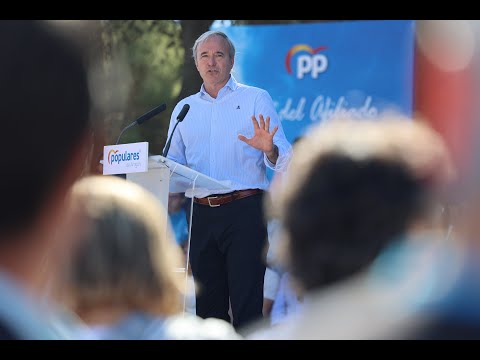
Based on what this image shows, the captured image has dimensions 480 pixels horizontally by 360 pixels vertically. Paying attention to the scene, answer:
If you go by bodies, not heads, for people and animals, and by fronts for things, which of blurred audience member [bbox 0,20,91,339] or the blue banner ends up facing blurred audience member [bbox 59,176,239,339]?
the blue banner

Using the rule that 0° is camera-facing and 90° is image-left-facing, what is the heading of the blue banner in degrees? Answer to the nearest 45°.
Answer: approximately 0°

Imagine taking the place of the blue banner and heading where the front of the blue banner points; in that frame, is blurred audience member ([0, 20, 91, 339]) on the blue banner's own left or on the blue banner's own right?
on the blue banner's own right

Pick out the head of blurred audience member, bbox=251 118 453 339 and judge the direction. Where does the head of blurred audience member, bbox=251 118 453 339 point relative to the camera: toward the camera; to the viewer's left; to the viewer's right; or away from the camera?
away from the camera

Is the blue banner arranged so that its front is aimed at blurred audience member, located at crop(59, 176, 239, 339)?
yes

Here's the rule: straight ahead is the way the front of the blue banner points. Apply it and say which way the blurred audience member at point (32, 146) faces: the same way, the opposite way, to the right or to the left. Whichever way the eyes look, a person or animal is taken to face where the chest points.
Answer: the opposite way

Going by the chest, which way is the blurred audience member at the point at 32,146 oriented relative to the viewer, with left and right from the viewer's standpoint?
facing away from the viewer and to the right of the viewer

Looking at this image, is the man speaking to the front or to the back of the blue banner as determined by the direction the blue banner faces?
to the front

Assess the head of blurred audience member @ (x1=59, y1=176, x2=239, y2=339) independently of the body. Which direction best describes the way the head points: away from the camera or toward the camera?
away from the camera

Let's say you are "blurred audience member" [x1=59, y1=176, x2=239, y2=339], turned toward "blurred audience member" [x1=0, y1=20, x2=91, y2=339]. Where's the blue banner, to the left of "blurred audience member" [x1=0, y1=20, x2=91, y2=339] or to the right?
right

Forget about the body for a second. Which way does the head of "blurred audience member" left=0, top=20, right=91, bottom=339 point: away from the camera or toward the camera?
away from the camera

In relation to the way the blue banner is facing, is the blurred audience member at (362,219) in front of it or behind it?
in front

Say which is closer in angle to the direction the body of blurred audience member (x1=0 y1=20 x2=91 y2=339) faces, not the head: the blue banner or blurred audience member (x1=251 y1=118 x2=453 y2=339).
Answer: the blue banner

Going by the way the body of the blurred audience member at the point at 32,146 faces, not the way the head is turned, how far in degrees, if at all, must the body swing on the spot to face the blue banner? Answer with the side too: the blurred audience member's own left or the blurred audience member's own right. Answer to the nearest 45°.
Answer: approximately 45° to the blurred audience member's own right
